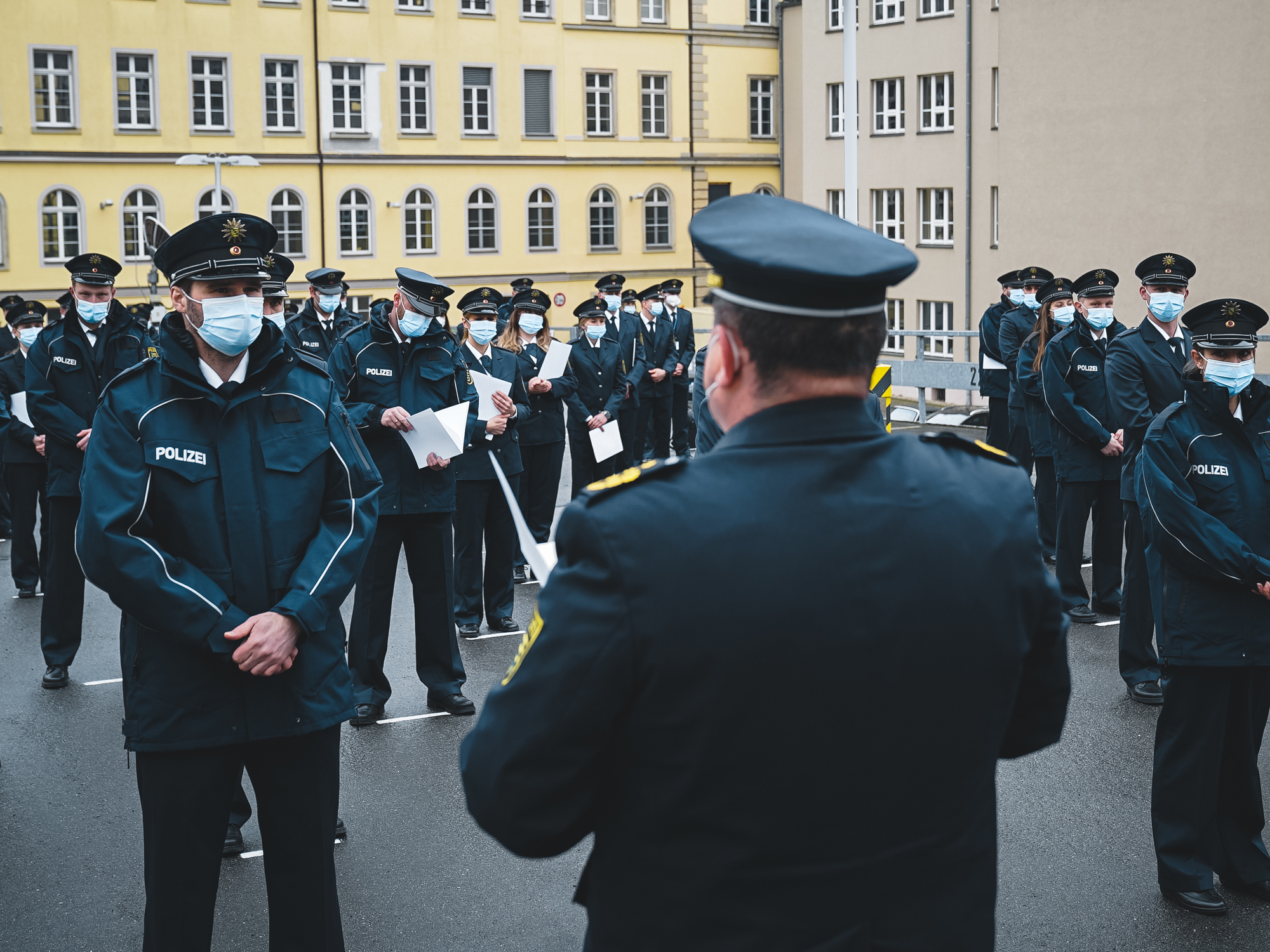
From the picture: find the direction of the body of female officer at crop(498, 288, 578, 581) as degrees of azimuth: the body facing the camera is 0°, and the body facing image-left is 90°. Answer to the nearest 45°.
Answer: approximately 0°

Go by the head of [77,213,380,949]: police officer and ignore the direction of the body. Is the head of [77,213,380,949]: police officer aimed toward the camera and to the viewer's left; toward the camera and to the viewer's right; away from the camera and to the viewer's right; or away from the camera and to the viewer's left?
toward the camera and to the viewer's right

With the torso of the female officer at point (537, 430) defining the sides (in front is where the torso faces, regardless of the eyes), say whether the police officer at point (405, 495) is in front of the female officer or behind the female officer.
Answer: in front

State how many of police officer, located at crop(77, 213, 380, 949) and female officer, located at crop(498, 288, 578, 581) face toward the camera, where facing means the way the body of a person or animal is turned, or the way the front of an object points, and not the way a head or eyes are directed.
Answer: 2

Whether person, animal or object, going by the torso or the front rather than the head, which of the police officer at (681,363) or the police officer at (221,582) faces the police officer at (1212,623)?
the police officer at (681,363)

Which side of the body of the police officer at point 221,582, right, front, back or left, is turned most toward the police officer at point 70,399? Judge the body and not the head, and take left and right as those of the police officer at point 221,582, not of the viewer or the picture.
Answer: back

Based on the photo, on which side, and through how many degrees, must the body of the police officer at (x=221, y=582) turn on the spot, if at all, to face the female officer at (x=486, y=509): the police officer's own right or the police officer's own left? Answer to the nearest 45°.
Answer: approximately 180°

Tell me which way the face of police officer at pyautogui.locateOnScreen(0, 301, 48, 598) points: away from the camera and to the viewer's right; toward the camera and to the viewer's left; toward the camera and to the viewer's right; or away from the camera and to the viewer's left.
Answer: toward the camera and to the viewer's right
